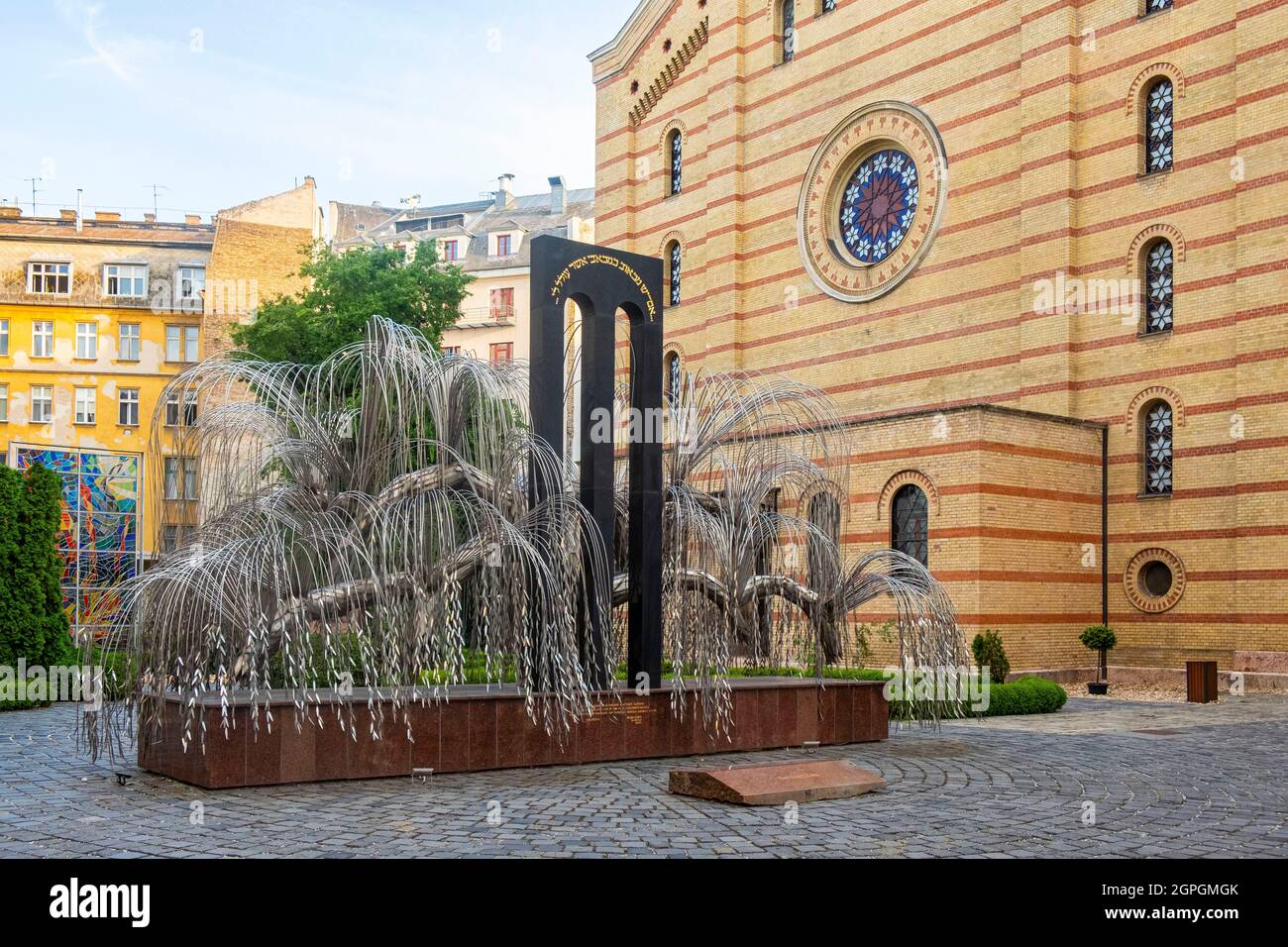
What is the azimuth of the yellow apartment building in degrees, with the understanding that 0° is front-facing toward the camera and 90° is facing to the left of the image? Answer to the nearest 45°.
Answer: approximately 0°

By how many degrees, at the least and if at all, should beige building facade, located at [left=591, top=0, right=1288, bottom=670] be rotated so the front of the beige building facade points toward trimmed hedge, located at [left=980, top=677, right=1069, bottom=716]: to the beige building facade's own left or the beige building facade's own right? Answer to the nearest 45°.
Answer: approximately 45° to the beige building facade's own left

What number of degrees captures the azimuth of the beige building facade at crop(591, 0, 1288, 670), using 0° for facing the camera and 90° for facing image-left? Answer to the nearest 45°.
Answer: approximately 45°

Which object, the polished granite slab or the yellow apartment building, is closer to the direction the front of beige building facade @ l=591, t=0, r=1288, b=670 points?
the polished granite slab

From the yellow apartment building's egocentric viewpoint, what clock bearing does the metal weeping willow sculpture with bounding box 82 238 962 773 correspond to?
The metal weeping willow sculpture is roughly at 12 o'clock from the yellow apartment building.
